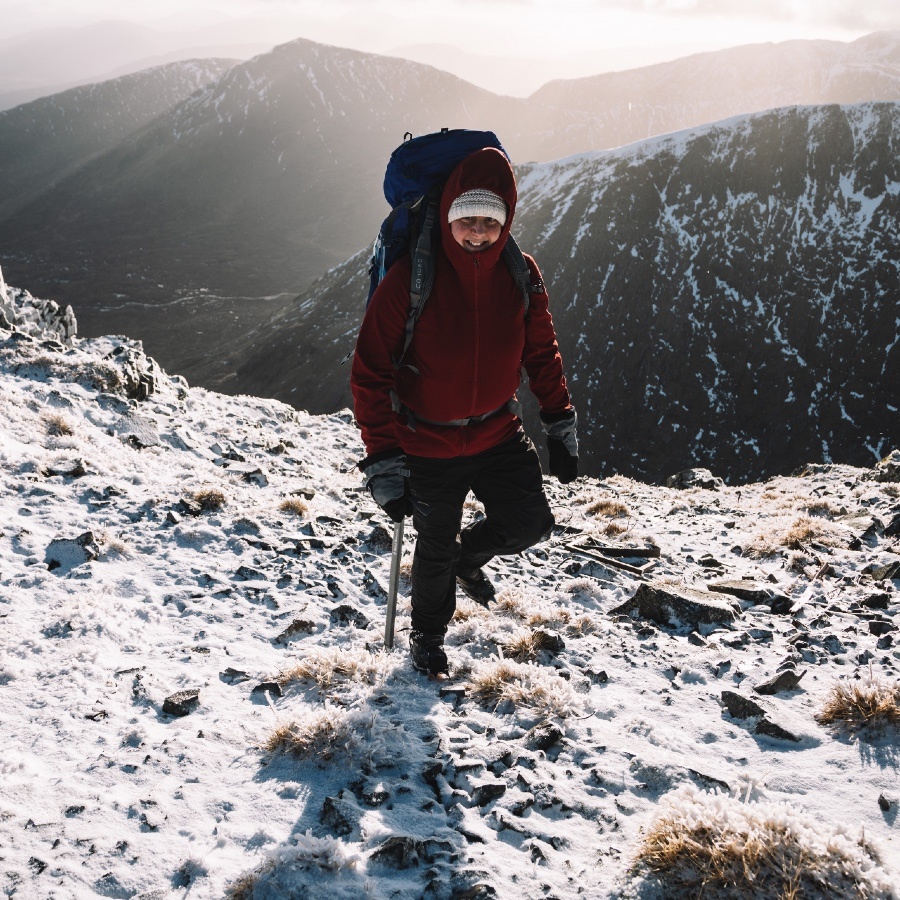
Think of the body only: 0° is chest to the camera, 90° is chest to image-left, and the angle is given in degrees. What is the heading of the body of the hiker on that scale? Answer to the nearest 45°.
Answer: approximately 0°

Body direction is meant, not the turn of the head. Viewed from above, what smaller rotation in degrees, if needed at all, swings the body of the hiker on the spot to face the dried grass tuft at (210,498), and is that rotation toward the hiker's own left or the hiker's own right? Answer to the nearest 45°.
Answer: approximately 135° to the hiker's own right

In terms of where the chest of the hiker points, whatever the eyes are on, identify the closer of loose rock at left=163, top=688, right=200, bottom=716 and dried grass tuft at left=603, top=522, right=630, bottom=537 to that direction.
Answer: the loose rock

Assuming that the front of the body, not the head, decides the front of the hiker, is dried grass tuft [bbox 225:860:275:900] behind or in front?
in front

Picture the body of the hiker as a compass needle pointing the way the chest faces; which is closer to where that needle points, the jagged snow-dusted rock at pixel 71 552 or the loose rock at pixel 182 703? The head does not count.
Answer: the loose rock

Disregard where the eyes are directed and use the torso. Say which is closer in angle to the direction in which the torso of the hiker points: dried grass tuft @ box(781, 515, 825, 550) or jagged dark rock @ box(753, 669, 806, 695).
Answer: the jagged dark rock

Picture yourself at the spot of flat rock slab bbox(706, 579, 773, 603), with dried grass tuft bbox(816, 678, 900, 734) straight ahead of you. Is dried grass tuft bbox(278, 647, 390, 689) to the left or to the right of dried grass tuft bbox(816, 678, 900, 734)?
right

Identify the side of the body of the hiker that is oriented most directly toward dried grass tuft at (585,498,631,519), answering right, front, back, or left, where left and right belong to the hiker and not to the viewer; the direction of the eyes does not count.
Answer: back

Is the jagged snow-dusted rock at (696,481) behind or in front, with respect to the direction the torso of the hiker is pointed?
behind

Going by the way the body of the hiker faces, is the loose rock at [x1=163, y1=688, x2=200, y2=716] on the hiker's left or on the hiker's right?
on the hiker's right
